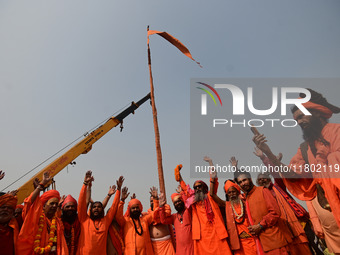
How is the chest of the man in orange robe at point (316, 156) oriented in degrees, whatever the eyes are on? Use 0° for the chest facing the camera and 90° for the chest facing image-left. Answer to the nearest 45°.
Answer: approximately 45°

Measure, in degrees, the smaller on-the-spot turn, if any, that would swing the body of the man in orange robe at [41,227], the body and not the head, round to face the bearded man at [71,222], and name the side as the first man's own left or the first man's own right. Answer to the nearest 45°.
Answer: approximately 90° to the first man's own left

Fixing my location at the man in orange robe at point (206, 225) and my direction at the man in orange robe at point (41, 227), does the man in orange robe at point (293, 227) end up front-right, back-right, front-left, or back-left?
back-left

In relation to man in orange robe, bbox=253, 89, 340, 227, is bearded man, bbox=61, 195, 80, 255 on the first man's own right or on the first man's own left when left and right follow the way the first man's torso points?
on the first man's own right

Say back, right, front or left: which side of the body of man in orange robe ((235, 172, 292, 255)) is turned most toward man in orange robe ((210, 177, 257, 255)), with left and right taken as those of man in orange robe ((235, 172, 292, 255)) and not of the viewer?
right
